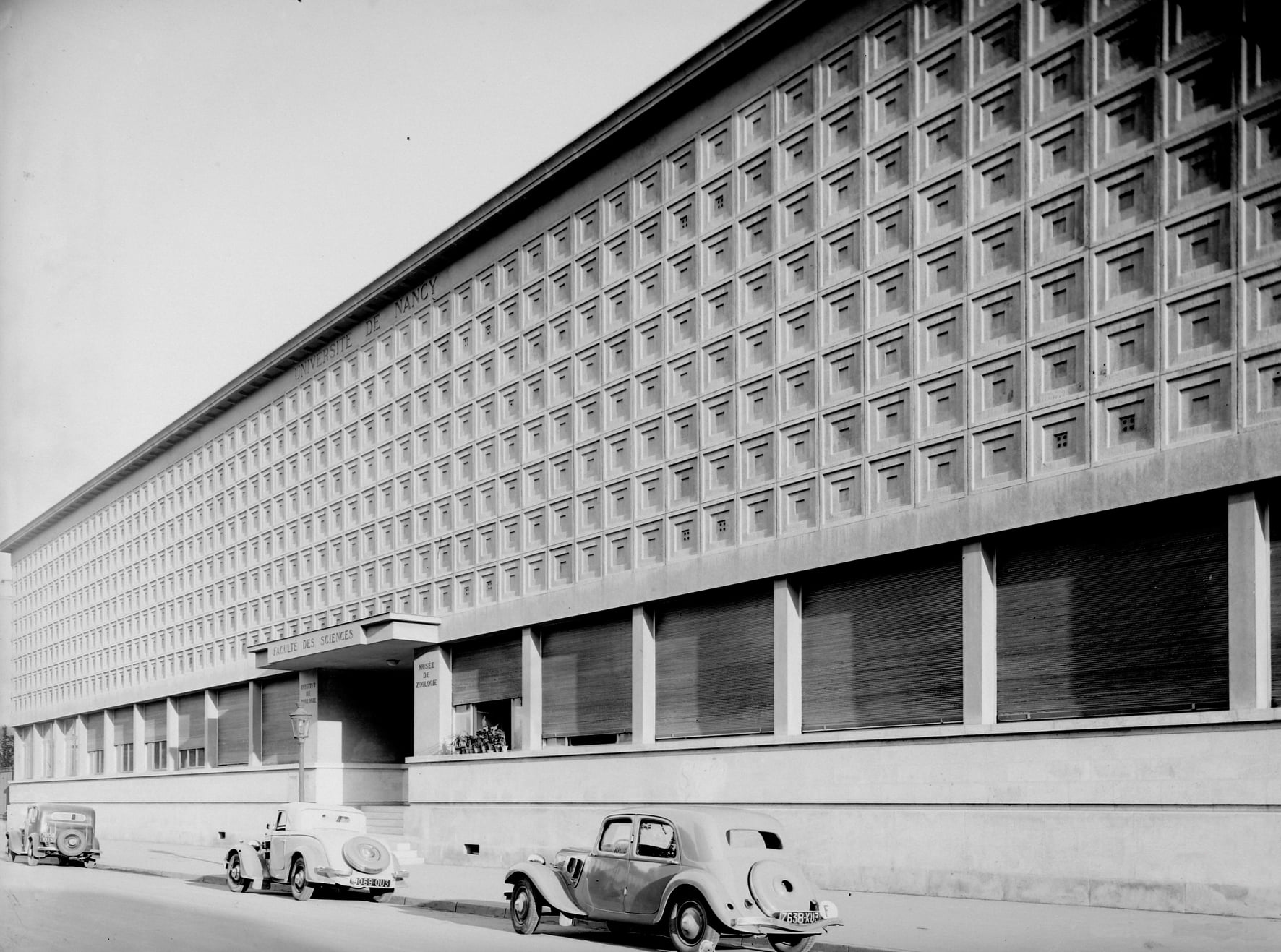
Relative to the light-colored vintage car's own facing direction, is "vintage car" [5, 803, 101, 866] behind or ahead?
ahead

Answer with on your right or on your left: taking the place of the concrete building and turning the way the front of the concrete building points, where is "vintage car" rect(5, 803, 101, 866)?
on your right

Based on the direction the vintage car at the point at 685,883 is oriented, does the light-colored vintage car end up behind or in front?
in front

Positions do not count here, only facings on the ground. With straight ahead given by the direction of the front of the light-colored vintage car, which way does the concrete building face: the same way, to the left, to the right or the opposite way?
to the left

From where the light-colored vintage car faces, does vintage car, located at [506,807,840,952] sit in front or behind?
behind

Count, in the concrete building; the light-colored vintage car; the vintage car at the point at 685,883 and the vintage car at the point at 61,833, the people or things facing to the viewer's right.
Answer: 0

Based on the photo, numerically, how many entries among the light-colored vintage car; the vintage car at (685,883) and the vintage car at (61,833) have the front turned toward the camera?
0

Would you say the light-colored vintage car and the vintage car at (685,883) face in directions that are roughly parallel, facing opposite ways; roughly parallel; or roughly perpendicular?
roughly parallel

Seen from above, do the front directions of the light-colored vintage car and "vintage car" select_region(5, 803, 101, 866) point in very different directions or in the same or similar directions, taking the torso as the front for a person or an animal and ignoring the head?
same or similar directions

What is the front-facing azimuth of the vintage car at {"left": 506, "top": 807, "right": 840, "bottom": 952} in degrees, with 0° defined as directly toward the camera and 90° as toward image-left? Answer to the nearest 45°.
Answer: approximately 135°

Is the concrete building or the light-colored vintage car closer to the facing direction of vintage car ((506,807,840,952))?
the light-colored vintage car

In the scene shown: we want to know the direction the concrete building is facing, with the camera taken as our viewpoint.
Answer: facing the viewer and to the left of the viewer

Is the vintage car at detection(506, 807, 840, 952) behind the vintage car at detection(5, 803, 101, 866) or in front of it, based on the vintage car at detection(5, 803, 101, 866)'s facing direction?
behind
